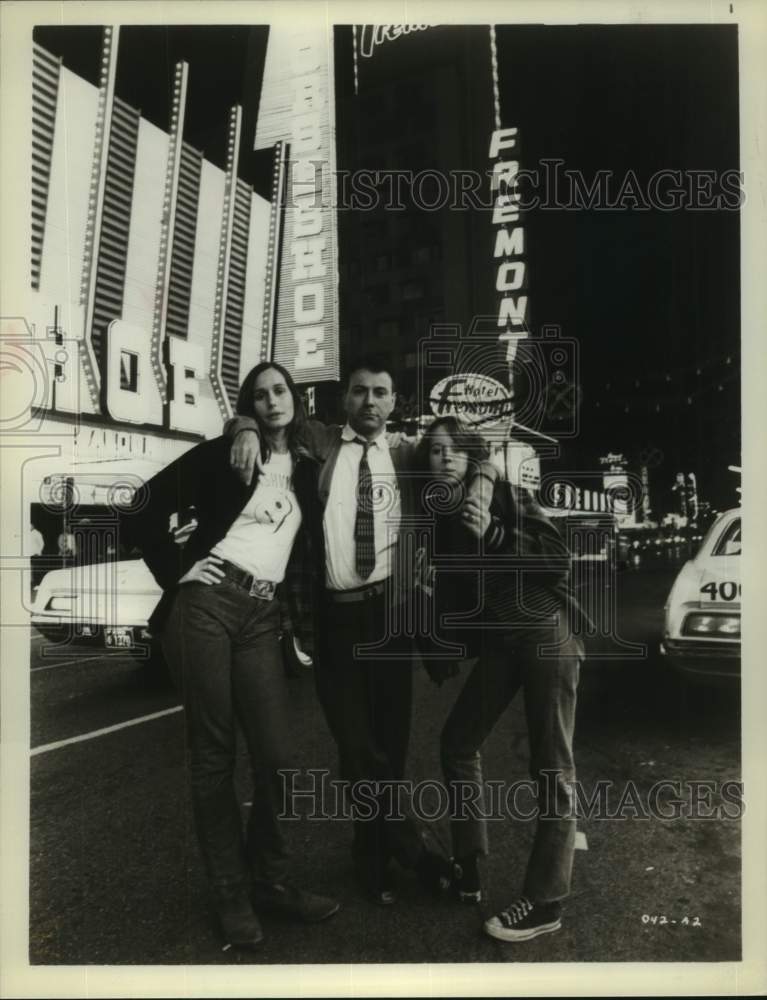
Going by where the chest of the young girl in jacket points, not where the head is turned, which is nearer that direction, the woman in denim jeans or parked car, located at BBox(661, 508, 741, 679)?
the woman in denim jeans

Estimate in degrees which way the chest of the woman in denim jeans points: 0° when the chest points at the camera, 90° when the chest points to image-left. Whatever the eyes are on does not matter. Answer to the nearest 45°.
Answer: approximately 315°

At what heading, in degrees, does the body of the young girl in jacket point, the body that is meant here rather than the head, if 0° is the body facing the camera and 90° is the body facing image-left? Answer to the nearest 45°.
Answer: approximately 45°

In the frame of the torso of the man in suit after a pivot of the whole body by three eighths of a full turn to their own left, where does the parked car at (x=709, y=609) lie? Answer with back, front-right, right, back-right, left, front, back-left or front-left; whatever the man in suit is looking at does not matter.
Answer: front-right

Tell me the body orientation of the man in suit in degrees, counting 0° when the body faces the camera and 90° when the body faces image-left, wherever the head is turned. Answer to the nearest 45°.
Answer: approximately 0°
